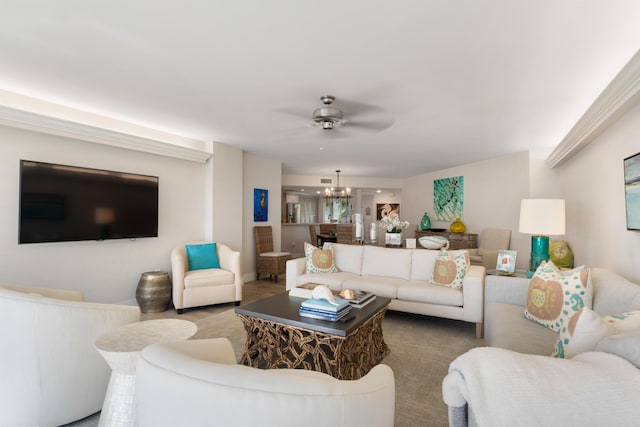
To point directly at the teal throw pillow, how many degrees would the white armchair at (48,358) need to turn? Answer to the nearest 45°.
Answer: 0° — it already faces it

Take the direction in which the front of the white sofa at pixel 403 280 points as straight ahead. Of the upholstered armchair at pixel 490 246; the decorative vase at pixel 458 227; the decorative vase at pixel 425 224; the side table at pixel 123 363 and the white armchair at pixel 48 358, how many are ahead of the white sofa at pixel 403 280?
2

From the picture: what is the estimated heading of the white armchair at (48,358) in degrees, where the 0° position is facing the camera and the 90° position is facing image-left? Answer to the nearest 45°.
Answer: approximately 225°

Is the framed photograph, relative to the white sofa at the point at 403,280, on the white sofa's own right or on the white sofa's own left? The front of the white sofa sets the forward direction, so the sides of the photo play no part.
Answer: on the white sofa's own left

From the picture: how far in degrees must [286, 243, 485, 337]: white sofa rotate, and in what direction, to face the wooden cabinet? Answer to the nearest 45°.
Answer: approximately 180°

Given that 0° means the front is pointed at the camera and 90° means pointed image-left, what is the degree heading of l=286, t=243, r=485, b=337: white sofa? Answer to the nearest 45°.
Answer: approximately 45°

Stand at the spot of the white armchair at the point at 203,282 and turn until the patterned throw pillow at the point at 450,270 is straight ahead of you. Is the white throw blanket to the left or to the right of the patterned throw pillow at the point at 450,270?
right
